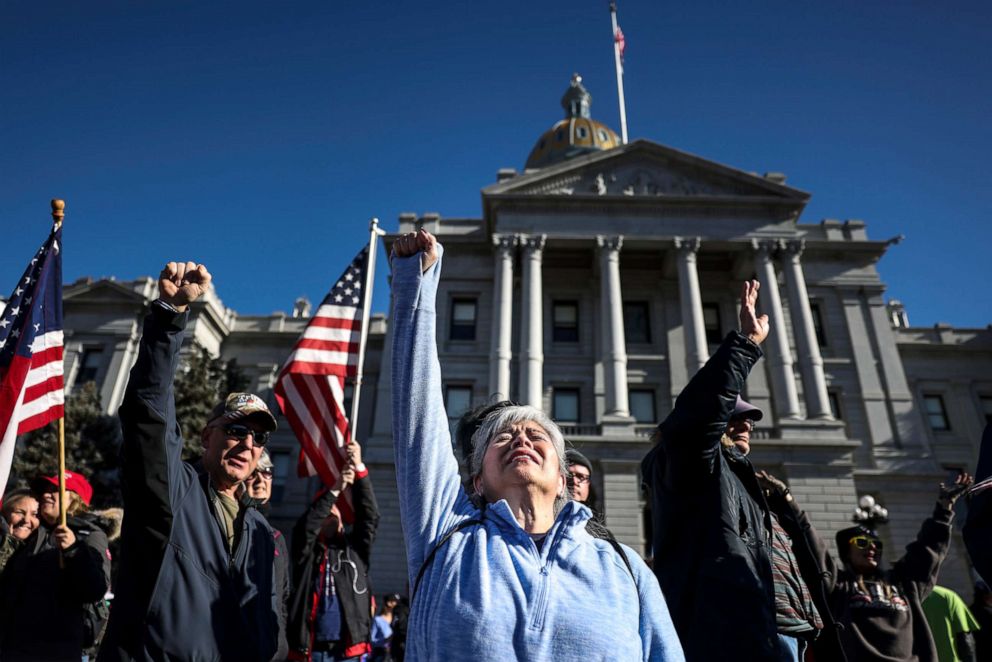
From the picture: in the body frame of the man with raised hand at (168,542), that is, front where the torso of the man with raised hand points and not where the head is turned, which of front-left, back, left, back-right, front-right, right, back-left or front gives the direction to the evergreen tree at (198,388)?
back-left

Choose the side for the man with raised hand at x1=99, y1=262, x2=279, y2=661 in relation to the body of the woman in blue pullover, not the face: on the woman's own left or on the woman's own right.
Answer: on the woman's own right

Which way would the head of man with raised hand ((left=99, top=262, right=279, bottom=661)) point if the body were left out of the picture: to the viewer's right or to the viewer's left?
to the viewer's right

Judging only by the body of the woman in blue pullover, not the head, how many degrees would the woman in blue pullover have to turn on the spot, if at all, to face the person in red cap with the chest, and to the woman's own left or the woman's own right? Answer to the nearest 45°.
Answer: approximately 135° to the woman's own right
